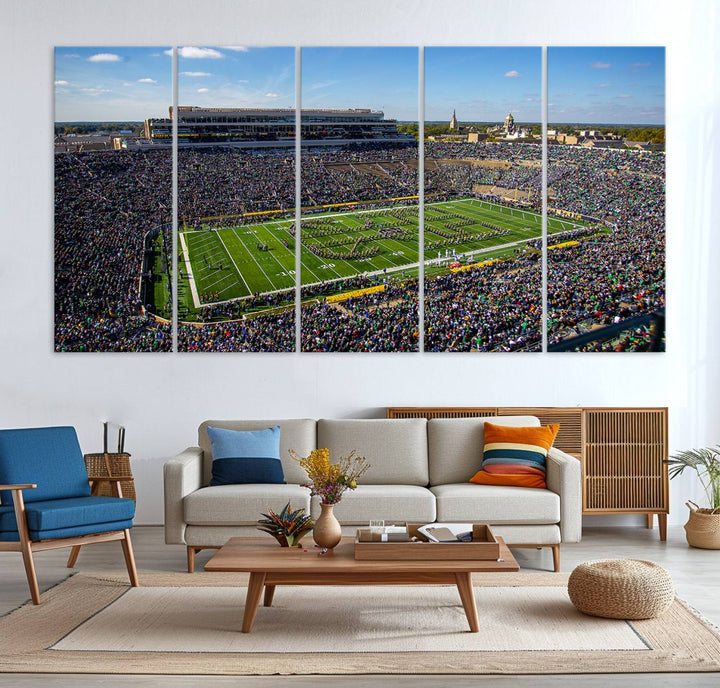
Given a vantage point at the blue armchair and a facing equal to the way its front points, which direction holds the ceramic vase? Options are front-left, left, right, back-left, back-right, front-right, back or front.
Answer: front

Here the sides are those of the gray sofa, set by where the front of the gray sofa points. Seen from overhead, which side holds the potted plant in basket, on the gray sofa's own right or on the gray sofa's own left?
on the gray sofa's own left

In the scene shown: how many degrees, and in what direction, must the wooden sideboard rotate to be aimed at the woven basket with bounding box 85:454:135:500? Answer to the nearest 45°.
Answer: approximately 90° to its right

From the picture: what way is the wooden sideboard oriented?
toward the camera

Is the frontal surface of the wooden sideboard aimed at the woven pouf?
yes

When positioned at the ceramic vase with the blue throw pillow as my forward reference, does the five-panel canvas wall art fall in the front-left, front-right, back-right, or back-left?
front-right

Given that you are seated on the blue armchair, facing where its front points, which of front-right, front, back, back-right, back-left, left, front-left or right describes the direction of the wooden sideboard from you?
front-left

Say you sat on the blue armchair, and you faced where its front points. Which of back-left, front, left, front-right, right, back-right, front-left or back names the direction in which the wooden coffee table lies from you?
front

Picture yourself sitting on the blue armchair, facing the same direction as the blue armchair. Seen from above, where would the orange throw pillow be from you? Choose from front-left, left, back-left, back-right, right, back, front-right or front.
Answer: front-left

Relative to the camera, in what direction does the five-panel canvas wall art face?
facing the viewer

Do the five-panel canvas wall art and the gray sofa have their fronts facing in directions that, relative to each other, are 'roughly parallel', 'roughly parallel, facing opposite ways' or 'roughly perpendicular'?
roughly parallel

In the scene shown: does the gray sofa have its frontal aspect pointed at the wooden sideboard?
no

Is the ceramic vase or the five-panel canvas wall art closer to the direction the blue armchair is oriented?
the ceramic vase

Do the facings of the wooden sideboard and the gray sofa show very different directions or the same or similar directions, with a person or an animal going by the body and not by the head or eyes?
same or similar directions

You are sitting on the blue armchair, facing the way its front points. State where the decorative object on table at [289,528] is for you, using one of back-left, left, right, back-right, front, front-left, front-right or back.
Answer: front

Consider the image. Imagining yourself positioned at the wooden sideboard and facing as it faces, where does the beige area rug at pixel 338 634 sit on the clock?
The beige area rug is roughly at 1 o'clock from the wooden sideboard.
